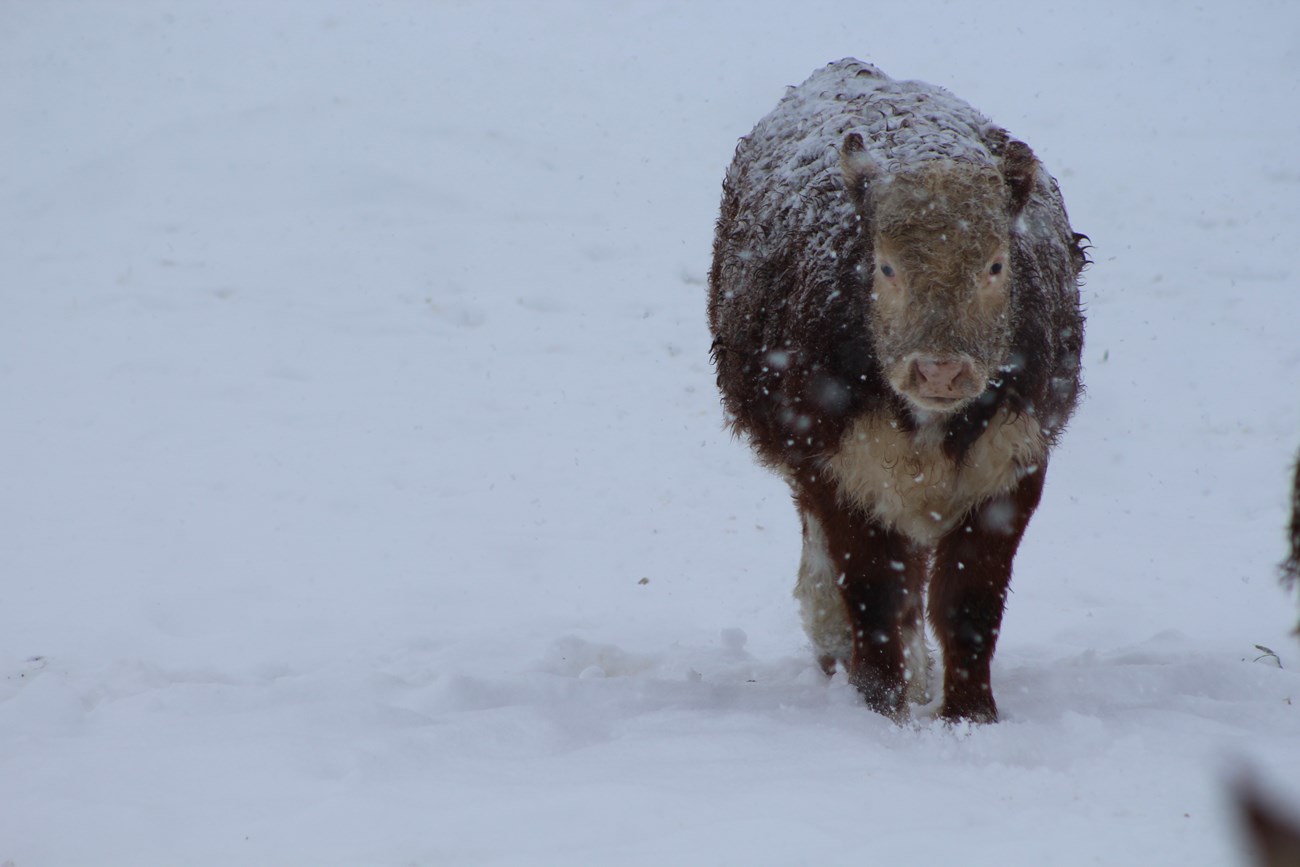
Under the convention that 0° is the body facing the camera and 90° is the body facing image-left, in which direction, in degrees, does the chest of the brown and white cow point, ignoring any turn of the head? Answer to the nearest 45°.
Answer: approximately 0°
